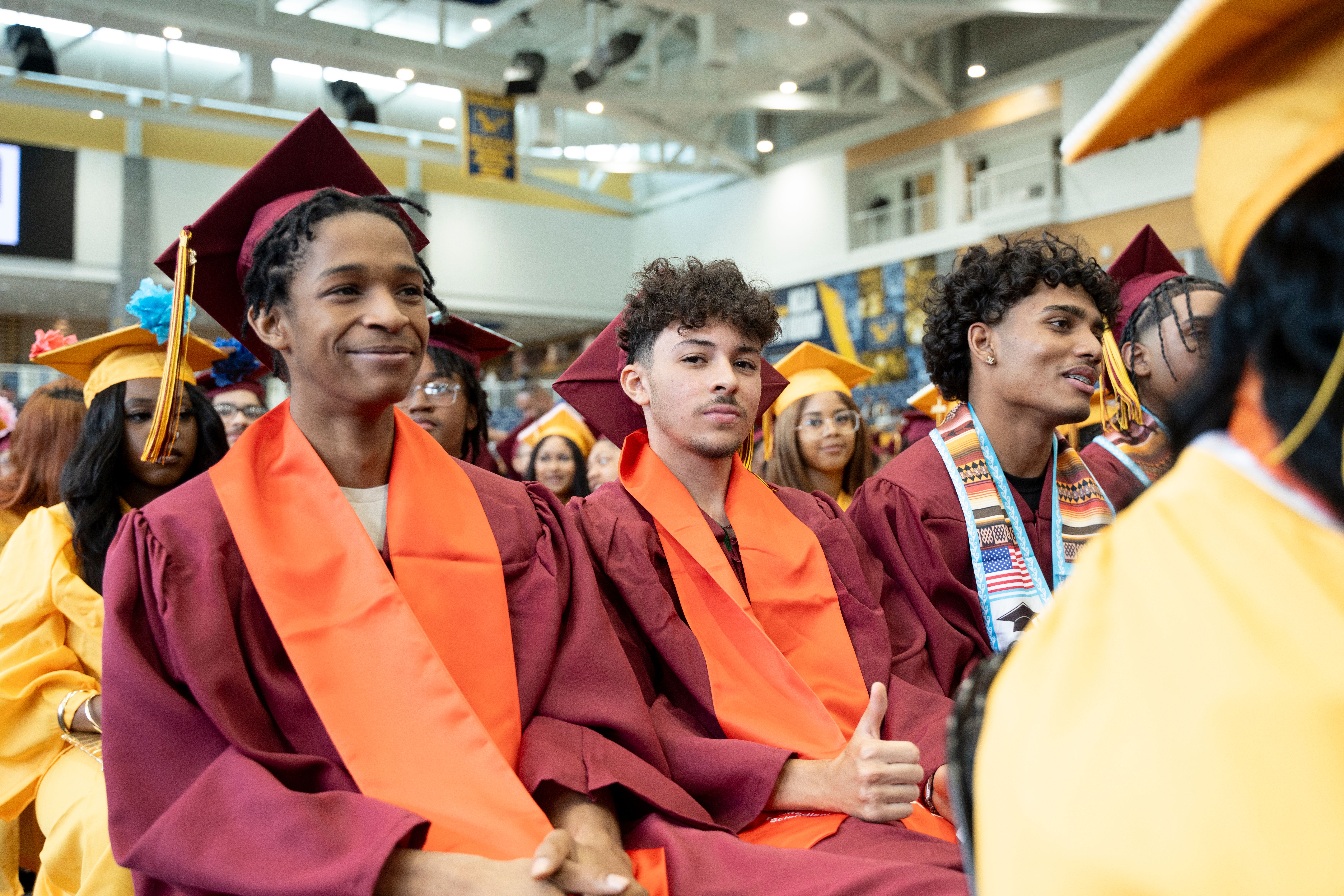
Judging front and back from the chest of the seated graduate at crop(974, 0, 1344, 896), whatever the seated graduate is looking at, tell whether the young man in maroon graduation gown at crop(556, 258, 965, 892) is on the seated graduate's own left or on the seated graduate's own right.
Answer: on the seated graduate's own left

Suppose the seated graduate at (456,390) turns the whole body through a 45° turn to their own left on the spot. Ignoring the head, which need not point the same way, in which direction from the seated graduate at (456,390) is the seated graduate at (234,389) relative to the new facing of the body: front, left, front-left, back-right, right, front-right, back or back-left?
right

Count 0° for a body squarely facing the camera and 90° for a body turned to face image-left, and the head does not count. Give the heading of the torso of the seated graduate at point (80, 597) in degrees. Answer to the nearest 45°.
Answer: approximately 315°

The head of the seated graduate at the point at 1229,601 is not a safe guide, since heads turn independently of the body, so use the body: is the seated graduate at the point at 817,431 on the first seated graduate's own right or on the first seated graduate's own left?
on the first seated graduate's own left

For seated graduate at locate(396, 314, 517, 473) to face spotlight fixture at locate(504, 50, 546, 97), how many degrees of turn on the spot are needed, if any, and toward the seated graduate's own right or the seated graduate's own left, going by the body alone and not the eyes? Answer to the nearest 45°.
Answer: approximately 135° to the seated graduate's own right

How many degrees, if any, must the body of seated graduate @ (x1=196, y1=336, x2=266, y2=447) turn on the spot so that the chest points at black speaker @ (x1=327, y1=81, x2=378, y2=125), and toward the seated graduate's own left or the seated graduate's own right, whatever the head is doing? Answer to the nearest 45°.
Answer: approximately 180°

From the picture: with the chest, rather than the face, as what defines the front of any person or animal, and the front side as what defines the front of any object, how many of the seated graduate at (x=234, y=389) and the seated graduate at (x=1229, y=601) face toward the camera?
1

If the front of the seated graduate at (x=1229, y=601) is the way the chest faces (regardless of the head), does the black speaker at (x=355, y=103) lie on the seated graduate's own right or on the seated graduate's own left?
on the seated graduate's own left

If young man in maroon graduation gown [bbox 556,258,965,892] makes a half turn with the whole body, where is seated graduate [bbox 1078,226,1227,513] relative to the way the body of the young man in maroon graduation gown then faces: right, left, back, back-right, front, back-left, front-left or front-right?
right

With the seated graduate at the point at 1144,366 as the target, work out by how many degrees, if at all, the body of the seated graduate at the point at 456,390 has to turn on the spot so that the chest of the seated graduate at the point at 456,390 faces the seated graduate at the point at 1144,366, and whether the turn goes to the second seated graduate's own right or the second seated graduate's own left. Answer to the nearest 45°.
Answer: approximately 90° to the second seated graduate's own left
